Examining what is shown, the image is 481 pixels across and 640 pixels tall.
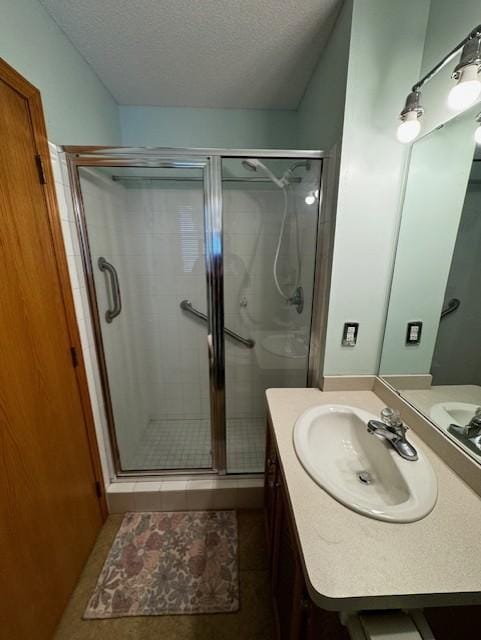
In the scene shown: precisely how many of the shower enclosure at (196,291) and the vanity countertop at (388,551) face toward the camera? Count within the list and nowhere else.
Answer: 1

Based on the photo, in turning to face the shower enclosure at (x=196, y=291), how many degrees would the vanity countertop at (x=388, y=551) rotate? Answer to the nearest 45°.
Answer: approximately 45° to its right

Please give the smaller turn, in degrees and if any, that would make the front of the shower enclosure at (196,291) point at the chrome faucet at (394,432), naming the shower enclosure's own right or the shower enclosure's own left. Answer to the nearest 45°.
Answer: approximately 45° to the shower enclosure's own left

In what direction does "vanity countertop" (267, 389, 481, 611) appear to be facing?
to the viewer's left

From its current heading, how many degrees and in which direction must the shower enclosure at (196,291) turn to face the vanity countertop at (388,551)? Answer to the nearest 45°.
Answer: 0° — it already faces it

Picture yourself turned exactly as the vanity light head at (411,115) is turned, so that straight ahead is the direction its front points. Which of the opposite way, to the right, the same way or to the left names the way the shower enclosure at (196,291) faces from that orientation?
to the left

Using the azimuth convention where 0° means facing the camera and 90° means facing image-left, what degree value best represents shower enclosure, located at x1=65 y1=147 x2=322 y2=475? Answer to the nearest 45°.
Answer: approximately 0°
